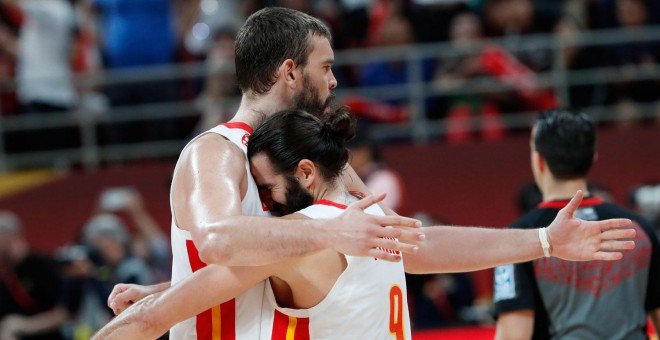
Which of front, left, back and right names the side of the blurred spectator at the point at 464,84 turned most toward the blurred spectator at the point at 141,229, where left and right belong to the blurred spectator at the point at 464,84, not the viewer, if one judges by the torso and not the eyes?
front

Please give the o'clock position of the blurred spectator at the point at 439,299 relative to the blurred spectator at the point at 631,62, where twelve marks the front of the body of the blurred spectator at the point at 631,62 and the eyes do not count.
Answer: the blurred spectator at the point at 439,299 is roughly at 1 o'clock from the blurred spectator at the point at 631,62.

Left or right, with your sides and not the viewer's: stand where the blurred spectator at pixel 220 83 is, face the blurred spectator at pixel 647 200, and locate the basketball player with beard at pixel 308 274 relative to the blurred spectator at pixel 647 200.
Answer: right

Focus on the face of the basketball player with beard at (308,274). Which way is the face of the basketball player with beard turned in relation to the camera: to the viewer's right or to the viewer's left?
to the viewer's left

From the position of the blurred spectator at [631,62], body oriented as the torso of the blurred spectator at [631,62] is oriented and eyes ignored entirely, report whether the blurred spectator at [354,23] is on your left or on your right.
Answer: on your right

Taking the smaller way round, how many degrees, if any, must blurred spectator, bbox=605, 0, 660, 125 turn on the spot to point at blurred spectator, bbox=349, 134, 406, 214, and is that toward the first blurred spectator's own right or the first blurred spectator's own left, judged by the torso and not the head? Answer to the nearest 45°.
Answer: approximately 45° to the first blurred spectator's own right

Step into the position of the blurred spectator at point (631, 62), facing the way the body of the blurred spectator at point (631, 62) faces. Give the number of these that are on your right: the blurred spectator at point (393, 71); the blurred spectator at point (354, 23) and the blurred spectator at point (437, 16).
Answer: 3

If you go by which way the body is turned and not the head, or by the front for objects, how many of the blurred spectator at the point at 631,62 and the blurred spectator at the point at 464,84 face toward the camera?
2

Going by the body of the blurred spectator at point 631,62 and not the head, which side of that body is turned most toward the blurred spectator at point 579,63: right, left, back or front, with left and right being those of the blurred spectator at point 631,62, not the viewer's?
right

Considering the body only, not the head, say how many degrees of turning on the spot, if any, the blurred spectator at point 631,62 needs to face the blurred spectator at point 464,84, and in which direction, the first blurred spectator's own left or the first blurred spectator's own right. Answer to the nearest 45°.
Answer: approximately 90° to the first blurred spectator's own right
